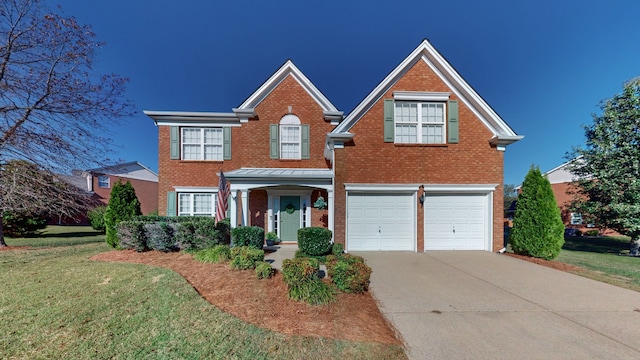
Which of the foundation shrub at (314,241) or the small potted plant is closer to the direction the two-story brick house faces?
the foundation shrub

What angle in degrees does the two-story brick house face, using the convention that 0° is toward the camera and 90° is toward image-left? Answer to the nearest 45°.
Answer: approximately 0°

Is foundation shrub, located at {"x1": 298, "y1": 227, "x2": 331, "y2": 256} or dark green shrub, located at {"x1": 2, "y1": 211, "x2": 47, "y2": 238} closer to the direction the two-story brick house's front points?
the foundation shrub

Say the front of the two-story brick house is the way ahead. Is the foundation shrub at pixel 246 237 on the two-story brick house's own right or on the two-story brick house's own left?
on the two-story brick house's own right

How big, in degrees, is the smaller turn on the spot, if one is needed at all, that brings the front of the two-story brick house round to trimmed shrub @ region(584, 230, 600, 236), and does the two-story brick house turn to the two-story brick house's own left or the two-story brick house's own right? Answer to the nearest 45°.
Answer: approximately 135° to the two-story brick house's own left

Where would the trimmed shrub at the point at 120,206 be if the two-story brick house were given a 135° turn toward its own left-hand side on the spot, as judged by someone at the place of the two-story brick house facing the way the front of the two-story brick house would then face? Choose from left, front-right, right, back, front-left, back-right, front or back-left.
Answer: back-left

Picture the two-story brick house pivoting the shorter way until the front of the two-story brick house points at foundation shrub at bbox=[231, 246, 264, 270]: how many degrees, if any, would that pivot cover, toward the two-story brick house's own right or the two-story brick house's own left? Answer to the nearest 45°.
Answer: approximately 45° to the two-story brick house's own right
